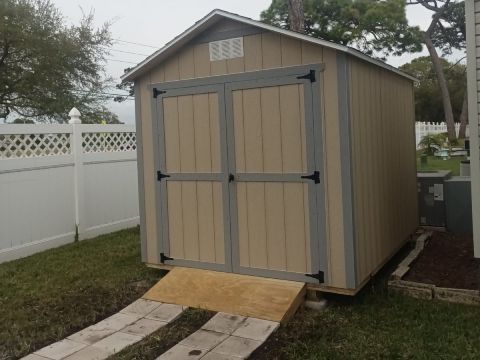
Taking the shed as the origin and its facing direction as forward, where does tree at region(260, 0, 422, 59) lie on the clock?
The tree is roughly at 5 o'clock from the shed.

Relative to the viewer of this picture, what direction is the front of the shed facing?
facing the viewer and to the left of the viewer

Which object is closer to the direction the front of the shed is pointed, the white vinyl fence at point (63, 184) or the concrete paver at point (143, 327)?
the concrete paver

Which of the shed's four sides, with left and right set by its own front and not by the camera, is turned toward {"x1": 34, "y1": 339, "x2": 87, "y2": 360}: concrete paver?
front

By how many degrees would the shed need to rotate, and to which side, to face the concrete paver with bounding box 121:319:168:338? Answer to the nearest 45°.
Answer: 0° — it already faces it

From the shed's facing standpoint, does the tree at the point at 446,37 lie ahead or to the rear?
to the rear

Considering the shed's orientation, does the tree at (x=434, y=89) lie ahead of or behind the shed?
behind

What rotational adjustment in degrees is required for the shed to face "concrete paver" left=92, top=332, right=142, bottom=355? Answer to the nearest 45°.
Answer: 0° — it already faces it

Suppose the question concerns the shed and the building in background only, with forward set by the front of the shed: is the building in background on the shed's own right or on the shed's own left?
on the shed's own left

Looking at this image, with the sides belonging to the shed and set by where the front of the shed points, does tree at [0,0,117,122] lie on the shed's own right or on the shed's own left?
on the shed's own right
